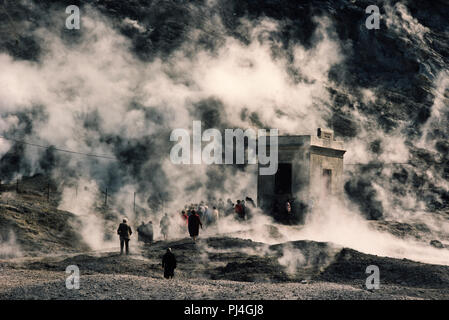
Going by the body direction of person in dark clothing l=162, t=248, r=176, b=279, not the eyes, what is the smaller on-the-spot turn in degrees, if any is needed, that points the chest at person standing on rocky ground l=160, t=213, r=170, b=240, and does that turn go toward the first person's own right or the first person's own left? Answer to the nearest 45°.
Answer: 0° — they already face them

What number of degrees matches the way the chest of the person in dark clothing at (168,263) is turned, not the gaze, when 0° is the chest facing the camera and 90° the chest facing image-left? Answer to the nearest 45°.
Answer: approximately 180°

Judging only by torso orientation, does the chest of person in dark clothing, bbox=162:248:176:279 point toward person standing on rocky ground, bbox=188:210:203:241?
yes

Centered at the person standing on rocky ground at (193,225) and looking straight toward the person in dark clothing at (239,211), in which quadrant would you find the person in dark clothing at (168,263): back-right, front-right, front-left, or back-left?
back-right

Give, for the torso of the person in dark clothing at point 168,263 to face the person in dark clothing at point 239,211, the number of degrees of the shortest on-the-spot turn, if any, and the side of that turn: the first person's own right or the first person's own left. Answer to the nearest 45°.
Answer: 0° — they already face them

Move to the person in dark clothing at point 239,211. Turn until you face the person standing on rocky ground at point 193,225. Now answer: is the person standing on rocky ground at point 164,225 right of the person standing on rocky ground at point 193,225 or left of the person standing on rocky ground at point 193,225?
right
